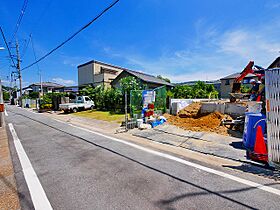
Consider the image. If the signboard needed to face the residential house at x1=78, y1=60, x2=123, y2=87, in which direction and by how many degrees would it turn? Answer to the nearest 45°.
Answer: approximately 135° to its right

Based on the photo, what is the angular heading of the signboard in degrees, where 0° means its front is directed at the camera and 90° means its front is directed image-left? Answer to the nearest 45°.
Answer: approximately 0°

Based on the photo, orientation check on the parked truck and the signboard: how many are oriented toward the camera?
1
